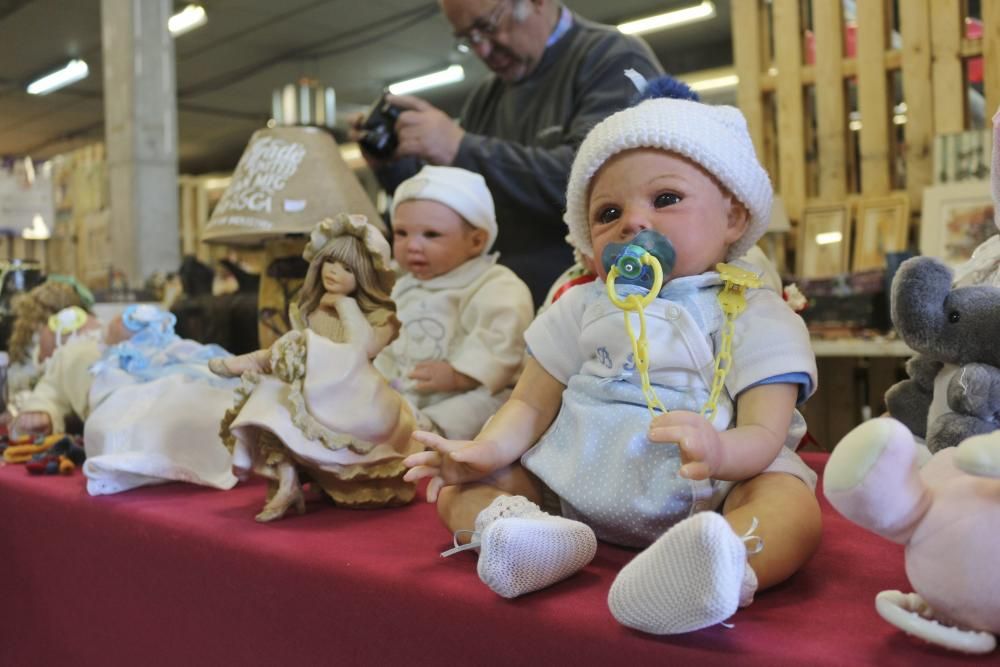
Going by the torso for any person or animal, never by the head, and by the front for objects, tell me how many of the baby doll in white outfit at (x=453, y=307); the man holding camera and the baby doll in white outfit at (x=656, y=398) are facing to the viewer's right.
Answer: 0

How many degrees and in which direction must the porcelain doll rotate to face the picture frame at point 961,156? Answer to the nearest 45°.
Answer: approximately 180°

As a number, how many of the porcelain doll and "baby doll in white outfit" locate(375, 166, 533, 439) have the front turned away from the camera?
0

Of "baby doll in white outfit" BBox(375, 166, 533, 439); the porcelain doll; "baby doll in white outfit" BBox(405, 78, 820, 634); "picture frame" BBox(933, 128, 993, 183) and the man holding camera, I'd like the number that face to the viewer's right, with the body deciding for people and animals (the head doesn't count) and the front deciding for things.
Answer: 0

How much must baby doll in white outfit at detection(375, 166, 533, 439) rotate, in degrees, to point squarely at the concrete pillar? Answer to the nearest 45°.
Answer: approximately 90° to its right

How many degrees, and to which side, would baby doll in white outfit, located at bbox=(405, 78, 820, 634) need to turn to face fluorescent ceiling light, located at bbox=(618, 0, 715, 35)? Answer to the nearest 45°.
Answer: approximately 135° to its right

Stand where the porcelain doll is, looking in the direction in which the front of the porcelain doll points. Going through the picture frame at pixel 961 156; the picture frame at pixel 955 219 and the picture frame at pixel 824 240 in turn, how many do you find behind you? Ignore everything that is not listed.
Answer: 3

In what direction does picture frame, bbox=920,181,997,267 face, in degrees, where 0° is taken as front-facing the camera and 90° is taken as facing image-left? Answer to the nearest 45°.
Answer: approximately 45°

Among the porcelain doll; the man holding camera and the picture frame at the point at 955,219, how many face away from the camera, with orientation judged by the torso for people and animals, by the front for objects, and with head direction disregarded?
0

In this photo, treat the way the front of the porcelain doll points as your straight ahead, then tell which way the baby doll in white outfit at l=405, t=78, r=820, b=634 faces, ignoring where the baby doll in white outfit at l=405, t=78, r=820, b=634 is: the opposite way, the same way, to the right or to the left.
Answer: the same way

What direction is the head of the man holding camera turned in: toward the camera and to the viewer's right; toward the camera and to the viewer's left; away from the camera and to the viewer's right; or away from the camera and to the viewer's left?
toward the camera and to the viewer's left

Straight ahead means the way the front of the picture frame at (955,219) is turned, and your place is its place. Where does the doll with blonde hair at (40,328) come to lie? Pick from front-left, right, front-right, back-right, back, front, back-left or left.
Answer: front

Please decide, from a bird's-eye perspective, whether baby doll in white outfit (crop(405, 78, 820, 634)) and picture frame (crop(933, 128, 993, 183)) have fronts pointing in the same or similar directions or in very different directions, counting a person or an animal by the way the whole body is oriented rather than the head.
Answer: same or similar directions

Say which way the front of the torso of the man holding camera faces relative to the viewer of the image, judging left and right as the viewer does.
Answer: facing the viewer and to the left of the viewer

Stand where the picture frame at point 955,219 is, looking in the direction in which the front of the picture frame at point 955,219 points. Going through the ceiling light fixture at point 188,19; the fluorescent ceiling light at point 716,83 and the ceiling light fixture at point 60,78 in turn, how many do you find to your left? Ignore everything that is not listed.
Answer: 0
